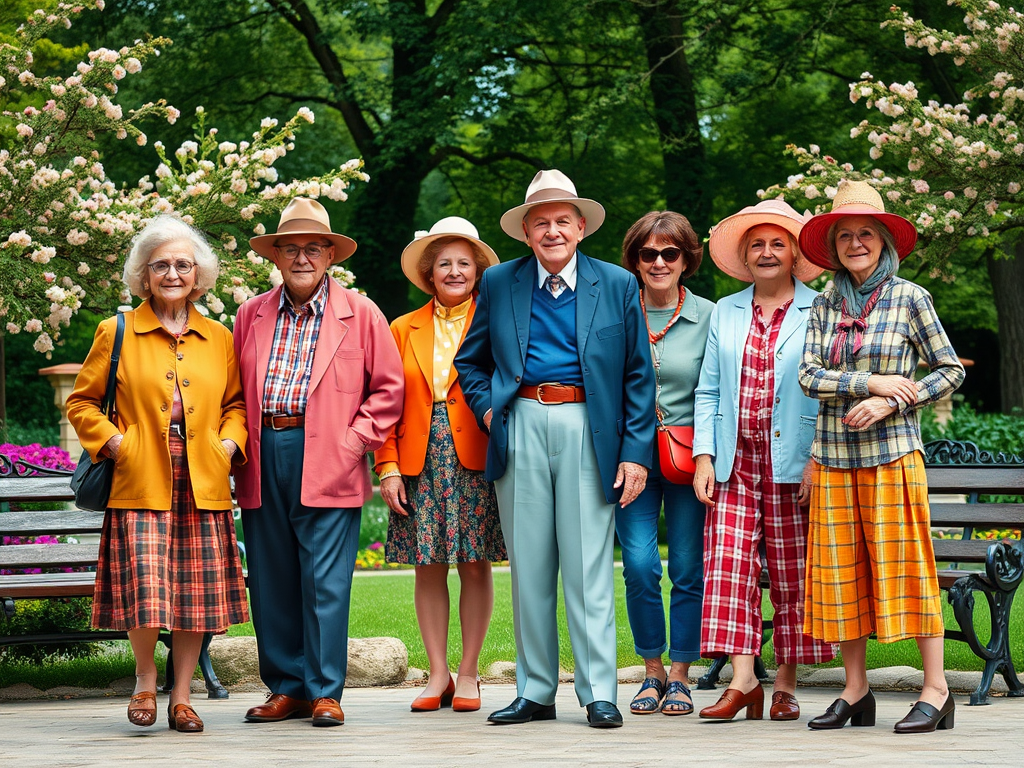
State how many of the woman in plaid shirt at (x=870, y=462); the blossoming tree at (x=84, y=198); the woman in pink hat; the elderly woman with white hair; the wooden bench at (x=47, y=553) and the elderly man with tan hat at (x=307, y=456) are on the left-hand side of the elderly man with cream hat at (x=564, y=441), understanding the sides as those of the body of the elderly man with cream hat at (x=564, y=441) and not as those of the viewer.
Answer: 2

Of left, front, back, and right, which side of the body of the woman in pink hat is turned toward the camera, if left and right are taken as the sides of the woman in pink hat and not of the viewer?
front

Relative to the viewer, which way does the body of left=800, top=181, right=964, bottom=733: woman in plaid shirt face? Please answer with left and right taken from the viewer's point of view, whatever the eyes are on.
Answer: facing the viewer and to the left of the viewer

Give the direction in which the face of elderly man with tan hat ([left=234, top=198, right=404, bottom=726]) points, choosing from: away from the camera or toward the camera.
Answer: toward the camera

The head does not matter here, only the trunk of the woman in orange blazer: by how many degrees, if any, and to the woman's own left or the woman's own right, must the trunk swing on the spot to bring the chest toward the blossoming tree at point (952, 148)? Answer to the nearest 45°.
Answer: approximately 135° to the woman's own left

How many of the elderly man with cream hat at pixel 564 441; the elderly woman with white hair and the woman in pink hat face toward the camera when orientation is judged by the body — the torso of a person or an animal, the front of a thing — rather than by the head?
3

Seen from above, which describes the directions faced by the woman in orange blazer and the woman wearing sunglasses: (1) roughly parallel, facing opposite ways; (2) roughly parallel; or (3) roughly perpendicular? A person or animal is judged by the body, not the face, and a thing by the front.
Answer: roughly parallel

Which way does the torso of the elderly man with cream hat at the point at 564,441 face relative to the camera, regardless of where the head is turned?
toward the camera

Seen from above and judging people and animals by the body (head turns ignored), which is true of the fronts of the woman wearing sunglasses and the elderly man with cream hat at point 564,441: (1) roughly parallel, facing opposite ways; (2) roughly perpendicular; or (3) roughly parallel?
roughly parallel

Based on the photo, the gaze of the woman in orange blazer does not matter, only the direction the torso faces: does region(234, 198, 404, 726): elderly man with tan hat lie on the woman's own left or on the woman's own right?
on the woman's own right

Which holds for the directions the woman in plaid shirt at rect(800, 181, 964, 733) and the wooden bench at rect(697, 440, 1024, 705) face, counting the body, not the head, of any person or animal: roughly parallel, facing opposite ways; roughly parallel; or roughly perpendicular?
roughly parallel

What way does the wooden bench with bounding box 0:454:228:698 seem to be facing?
toward the camera

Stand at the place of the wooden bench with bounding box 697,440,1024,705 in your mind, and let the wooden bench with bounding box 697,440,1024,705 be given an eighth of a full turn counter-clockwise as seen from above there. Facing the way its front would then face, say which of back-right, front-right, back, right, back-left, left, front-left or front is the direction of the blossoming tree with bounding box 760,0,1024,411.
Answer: back
